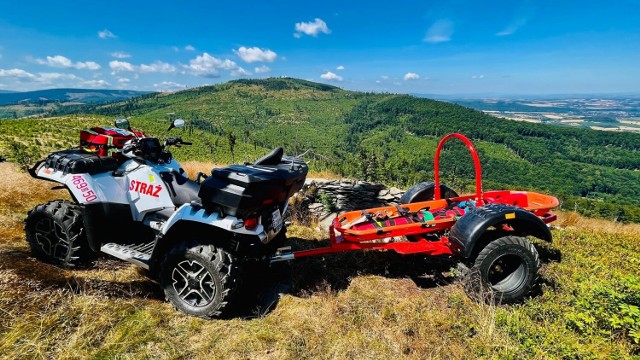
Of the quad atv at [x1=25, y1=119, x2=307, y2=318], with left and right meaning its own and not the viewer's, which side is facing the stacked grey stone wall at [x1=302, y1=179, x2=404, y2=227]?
right

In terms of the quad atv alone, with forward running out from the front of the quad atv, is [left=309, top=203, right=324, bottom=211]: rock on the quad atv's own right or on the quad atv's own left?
on the quad atv's own right

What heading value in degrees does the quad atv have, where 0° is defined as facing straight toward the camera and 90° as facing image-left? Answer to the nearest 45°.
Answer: approximately 135°
